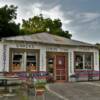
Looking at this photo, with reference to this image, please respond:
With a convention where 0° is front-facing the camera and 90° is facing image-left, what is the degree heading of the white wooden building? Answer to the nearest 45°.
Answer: approximately 0°

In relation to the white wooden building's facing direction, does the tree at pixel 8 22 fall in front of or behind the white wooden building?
behind

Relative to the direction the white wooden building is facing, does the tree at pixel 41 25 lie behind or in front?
behind
